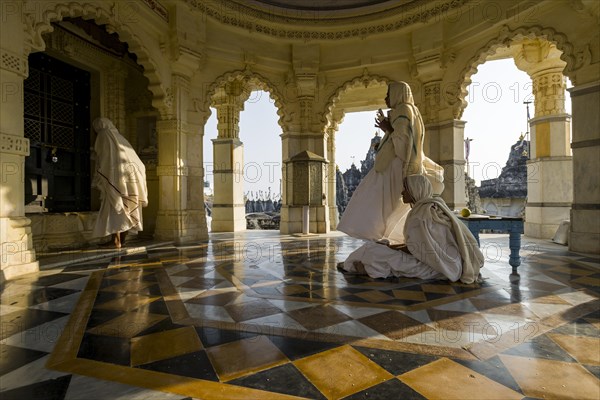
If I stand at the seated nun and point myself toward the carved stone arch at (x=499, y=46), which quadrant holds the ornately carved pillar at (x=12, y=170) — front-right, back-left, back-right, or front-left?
back-left

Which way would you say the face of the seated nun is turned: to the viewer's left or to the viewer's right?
to the viewer's left

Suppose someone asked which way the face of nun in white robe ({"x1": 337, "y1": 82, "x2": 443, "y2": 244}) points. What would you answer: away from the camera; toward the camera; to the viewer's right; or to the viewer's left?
to the viewer's left

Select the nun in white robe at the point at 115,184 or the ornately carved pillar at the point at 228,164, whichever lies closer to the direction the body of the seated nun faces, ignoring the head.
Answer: the nun in white robe

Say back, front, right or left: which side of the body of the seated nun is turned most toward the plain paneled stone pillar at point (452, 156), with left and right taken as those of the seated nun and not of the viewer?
right

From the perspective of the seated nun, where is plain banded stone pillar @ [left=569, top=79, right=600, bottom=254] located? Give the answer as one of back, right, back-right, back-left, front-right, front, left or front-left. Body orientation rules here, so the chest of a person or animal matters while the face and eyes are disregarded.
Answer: back-right

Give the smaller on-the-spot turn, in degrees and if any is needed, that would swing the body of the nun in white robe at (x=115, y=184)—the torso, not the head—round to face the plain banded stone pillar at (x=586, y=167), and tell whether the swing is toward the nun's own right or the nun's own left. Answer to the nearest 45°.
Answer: approximately 180°

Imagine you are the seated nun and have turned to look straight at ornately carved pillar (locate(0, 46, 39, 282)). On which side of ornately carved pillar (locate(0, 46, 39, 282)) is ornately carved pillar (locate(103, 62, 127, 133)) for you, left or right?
right

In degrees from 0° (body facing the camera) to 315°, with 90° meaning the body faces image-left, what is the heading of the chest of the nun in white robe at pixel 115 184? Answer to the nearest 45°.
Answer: approximately 135°

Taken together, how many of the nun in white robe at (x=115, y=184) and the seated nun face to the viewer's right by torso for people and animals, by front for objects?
0

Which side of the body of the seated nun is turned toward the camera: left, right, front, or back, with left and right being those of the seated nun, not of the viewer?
left

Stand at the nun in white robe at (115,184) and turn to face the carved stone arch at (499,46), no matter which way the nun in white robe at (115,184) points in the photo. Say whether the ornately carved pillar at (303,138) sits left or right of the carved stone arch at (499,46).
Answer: left

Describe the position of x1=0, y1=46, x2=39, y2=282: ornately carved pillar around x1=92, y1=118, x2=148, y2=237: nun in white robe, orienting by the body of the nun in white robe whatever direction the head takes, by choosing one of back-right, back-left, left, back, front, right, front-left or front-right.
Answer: left

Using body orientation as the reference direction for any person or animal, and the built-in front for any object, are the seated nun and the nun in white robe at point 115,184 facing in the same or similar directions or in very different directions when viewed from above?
same or similar directions
